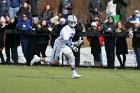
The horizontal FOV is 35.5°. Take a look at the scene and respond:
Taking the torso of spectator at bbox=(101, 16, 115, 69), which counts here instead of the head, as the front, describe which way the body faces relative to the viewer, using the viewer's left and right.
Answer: facing the viewer

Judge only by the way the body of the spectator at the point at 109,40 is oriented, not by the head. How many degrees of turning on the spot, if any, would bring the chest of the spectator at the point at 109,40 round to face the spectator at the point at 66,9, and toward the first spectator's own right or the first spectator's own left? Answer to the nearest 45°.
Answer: approximately 135° to the first spectator's own right

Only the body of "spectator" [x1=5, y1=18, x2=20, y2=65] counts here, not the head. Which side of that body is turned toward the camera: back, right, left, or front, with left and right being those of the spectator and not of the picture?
front

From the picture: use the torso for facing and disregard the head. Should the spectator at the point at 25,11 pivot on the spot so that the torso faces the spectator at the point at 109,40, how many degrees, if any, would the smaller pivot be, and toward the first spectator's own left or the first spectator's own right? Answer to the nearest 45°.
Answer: approximately 45° to the first spectator's own left

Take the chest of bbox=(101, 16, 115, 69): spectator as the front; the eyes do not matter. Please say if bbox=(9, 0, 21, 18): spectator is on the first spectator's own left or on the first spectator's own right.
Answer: on the first spectator's own right

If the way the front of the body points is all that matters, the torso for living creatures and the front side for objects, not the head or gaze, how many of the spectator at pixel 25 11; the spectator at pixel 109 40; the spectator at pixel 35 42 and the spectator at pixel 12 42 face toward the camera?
4

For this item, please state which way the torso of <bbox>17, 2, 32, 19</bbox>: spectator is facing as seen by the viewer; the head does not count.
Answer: toward the camera

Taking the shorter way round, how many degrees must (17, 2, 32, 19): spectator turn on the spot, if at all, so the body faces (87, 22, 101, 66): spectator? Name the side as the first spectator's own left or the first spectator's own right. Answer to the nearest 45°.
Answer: approximately 45° to the first spectator's own left

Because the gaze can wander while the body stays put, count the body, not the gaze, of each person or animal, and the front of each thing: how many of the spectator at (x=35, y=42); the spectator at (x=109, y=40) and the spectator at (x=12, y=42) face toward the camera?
3
